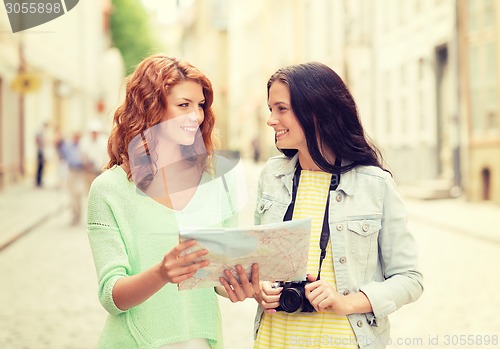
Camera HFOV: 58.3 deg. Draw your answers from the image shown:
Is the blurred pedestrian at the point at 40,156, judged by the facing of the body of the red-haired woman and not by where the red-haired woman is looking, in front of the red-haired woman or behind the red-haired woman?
behind

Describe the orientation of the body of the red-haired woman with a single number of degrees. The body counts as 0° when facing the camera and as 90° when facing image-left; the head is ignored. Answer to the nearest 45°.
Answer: approximately 315°

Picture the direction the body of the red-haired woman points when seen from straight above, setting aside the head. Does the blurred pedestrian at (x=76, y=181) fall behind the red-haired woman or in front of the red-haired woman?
behind

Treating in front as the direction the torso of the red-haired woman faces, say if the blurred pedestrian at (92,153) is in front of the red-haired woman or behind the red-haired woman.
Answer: behind

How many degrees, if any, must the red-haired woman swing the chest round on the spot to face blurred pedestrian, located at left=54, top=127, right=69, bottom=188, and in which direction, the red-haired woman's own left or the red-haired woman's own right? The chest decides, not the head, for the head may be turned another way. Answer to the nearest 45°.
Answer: approximately 135° to the red-haired woman's own left

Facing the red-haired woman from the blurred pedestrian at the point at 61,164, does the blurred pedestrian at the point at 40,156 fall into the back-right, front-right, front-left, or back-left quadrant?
back-right
